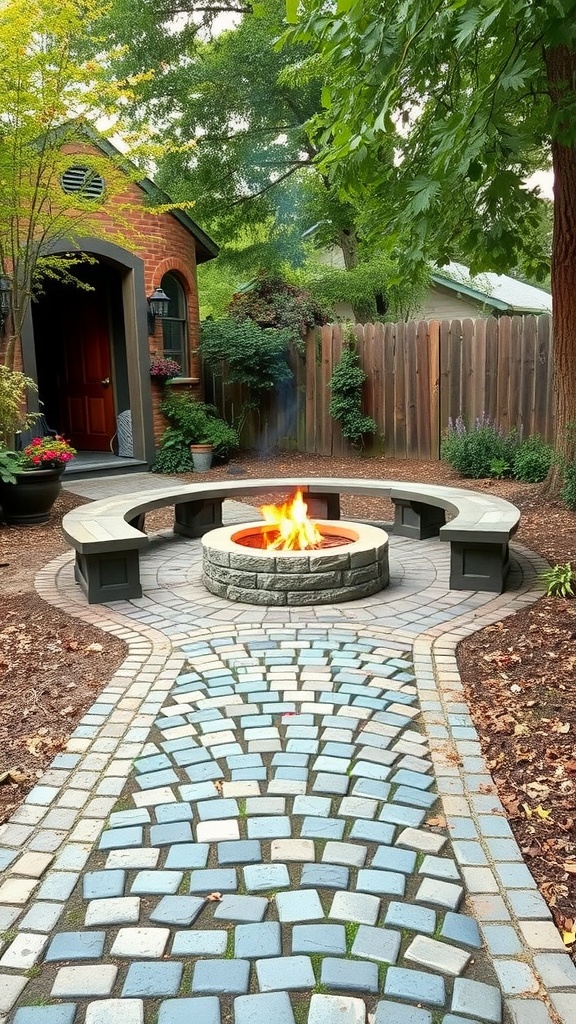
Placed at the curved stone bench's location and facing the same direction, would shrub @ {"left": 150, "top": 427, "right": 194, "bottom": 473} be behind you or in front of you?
behind

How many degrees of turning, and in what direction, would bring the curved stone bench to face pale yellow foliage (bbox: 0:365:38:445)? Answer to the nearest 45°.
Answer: approximately 135° to its right

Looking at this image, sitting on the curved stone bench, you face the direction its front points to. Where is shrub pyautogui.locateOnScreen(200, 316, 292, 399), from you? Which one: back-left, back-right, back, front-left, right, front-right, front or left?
back

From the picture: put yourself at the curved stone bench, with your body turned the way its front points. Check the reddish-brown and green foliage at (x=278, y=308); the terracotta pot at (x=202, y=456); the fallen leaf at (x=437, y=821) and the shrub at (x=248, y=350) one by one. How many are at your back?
3

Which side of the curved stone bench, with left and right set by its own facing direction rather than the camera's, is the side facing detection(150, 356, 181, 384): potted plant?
back

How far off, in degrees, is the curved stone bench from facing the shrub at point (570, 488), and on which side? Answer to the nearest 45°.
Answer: approximately 135° to its left

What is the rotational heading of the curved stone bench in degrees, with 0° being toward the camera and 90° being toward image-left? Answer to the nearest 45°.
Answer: approximately 0°

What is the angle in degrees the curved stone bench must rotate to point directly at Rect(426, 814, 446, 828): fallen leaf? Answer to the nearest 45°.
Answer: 0° — it already faces it

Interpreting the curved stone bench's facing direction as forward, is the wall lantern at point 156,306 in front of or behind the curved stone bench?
behind

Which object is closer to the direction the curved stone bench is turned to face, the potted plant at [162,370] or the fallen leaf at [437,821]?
the fallen leaf

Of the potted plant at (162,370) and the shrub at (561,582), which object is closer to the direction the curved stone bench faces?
the shrub

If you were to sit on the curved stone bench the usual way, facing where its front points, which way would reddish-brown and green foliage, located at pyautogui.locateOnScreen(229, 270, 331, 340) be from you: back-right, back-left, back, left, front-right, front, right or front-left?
back

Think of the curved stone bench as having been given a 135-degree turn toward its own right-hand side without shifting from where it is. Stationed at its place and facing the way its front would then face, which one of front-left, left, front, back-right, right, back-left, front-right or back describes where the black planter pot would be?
front
